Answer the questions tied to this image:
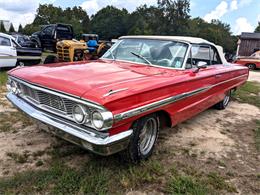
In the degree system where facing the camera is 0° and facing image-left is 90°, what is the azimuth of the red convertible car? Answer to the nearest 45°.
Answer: approximately 45°

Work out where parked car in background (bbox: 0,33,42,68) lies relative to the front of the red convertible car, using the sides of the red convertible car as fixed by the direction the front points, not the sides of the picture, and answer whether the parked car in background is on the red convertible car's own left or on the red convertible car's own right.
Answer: on the red convertible car's own right

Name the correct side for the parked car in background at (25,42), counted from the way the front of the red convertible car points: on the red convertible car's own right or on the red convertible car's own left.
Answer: on the red convertible car's own right

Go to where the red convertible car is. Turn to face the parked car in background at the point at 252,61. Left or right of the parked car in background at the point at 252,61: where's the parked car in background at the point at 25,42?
left

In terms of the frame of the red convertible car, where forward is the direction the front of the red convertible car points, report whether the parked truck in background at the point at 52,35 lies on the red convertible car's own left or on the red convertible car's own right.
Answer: on the red convertible car's own right

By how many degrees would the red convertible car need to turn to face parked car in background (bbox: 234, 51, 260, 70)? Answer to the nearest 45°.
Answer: approximately 180°
